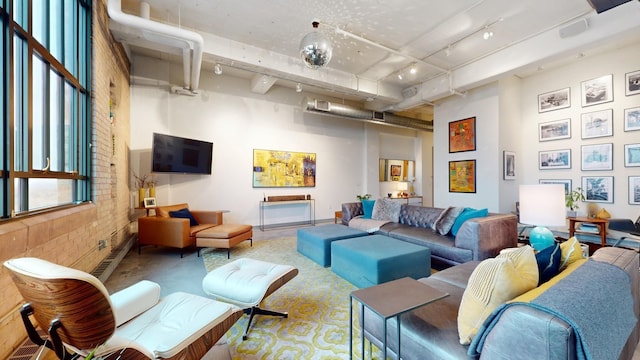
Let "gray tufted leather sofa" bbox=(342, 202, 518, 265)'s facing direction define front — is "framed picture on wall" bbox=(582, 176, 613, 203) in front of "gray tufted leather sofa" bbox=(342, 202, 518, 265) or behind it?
behind

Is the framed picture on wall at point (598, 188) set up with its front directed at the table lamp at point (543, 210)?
yes

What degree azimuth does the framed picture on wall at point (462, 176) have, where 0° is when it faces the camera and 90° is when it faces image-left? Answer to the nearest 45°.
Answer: approximately 0°

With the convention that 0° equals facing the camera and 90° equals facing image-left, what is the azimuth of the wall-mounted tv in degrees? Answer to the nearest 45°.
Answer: approximately 315°

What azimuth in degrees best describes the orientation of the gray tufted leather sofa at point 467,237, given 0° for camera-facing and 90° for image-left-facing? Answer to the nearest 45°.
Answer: approximately 45°

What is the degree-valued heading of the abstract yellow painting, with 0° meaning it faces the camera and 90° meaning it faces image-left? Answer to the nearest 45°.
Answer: approximately 315°

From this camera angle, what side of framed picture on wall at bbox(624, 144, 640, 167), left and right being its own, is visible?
front

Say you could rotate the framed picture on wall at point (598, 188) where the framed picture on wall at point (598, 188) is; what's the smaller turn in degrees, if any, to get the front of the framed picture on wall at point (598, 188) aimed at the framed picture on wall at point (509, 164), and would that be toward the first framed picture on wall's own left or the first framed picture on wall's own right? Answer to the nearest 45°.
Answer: approximately 90° to the first framed picture on wall's own right

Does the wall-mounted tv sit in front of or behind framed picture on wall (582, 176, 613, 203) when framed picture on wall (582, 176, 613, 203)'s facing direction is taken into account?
in front

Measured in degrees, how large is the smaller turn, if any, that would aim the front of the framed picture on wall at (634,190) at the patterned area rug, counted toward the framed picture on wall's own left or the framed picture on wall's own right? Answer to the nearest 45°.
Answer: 0° — it already faces it

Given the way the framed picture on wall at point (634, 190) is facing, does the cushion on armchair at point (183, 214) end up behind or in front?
in front

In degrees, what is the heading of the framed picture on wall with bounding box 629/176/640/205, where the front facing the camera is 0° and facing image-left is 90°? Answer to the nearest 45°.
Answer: approximately 0°

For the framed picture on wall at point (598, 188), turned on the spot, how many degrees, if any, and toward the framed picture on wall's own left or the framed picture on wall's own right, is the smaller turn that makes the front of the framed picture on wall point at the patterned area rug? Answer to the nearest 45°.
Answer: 0° — it already faces it
